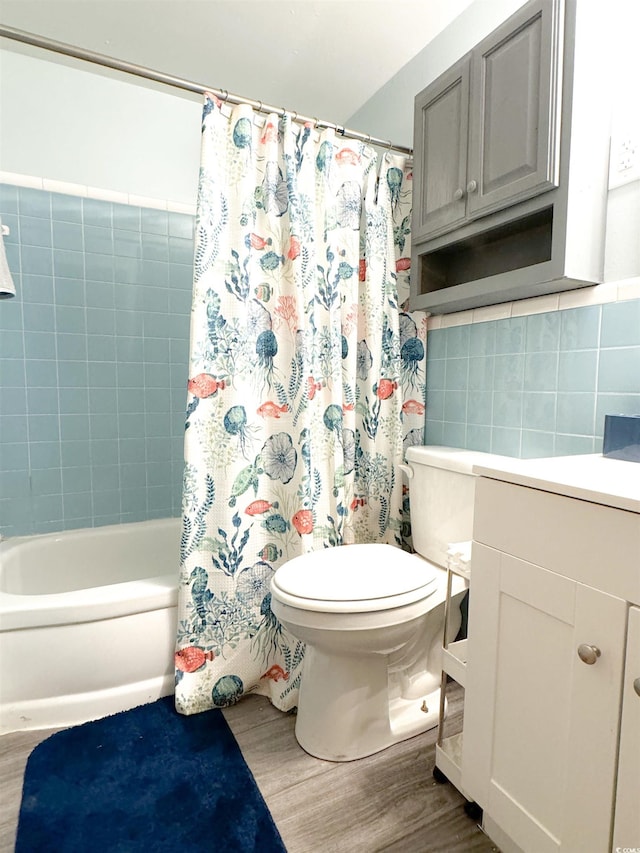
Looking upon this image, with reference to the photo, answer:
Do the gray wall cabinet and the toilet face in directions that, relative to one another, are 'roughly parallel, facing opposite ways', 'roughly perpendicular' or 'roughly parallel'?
roughly parallel

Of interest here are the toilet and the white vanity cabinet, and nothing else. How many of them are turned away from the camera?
0

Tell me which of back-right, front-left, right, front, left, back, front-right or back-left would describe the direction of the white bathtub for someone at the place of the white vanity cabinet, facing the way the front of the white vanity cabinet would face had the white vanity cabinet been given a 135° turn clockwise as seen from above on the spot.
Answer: left

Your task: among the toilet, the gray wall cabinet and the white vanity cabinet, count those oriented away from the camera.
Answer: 0

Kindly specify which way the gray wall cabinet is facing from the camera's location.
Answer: facing the viewer and to the left of the viewer

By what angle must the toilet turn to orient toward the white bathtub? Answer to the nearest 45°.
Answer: approximately 45° to its right
